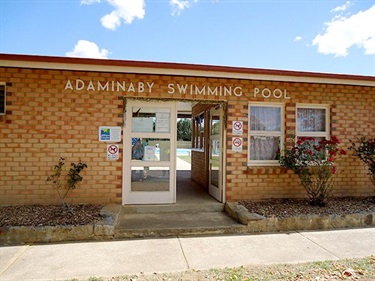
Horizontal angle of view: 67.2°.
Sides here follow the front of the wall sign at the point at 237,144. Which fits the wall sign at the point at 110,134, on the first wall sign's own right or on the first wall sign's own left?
on the first wall sign's own right

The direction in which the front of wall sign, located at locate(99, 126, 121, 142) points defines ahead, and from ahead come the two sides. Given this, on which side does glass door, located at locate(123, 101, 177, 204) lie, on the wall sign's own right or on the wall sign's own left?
on the wall sign's own left

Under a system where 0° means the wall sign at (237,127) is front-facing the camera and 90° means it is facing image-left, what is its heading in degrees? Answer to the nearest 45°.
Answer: approximately 0°

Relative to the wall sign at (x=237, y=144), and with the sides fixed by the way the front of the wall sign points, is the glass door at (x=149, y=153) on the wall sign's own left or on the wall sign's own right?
on the wall sign's own right

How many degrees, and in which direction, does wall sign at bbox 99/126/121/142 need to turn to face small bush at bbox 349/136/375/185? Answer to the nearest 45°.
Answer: approximately 90° to its left

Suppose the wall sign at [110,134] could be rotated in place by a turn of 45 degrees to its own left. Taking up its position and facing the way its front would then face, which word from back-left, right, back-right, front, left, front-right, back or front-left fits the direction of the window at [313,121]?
front-left

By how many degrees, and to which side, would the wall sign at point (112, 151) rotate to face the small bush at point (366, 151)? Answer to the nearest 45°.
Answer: approximately 90° to its left

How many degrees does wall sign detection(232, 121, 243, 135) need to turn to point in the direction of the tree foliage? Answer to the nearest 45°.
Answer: approximately 180°
